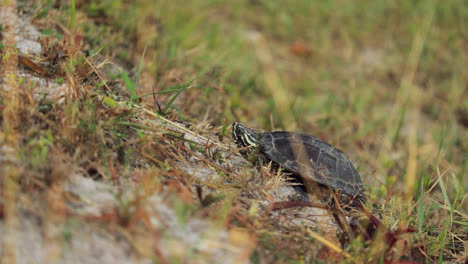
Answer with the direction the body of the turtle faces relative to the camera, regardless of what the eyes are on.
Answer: to the viewer's left
